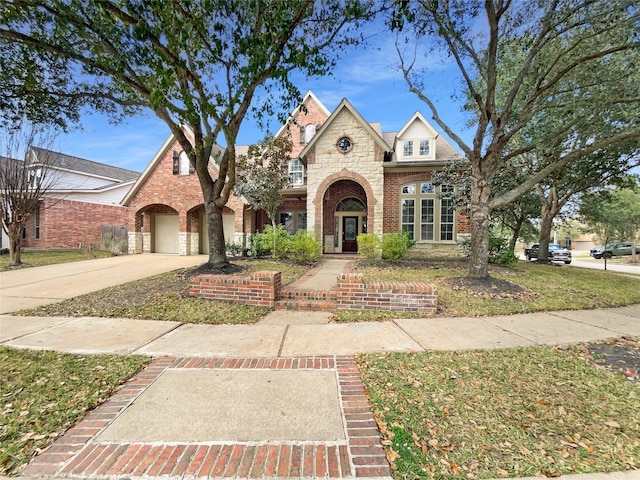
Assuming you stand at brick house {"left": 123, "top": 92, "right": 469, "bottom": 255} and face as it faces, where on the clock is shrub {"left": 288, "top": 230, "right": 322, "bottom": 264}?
The shrub is roughly at 1 o'clock from the brick house.

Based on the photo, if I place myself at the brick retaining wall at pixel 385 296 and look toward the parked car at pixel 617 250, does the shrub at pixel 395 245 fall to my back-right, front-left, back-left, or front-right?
front-left

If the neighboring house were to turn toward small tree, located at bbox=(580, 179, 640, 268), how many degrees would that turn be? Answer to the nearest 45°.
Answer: approximately 90° to its left

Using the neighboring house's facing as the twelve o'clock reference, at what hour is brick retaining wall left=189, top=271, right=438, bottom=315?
The brick retaining wall is roughly at 10 o'clock from the neighboring house.

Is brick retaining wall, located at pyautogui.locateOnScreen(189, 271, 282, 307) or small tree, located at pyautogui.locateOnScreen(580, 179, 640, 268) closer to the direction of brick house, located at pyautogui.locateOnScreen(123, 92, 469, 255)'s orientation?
the brick retaining wall

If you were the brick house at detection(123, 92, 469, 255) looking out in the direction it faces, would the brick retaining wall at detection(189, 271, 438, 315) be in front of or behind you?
in front

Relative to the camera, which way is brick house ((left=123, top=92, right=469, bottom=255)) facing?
toward the camera

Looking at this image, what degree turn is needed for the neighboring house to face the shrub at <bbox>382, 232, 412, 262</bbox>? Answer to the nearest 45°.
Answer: approximately 90° to its left

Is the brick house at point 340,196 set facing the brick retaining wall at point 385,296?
yes

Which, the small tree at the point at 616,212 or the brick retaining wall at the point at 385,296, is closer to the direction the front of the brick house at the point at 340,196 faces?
the brick retaining wall

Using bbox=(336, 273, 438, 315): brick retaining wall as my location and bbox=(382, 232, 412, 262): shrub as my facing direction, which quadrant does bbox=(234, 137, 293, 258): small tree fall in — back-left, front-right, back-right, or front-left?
front-left

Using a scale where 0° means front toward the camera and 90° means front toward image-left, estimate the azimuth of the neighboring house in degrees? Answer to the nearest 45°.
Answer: approximately 45°

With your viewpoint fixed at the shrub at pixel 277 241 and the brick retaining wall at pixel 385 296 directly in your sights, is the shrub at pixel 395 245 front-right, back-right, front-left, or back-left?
front-left

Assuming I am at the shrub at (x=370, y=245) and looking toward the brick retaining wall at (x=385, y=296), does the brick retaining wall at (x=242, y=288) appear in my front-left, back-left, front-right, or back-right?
front-right

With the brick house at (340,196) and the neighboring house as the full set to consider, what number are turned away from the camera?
0
